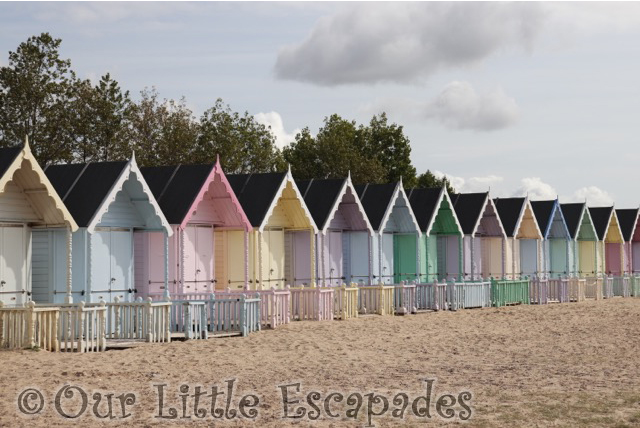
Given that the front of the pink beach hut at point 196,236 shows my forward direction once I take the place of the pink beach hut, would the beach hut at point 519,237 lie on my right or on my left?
on my left

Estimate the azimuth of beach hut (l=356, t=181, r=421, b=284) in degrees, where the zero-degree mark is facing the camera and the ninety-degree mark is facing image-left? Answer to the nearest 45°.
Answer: approximately 315°

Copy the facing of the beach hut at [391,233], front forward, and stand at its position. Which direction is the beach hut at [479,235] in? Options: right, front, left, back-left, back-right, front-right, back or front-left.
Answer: left

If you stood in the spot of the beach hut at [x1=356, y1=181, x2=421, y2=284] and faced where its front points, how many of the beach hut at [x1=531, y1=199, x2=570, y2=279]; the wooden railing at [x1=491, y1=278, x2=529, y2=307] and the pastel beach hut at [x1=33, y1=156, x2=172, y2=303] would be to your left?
2

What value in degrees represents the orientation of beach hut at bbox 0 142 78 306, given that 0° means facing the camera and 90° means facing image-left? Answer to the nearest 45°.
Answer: approximately 315°

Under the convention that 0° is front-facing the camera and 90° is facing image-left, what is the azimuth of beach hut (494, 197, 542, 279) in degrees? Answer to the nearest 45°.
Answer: approximately 315°

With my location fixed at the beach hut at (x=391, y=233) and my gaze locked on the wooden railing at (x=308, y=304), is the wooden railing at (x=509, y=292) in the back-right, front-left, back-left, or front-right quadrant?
back-left

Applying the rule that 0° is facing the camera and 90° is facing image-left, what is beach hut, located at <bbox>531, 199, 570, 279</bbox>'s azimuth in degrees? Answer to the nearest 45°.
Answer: approximately 315°

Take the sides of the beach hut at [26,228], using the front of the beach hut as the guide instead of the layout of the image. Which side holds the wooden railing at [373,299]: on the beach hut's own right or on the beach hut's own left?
on the beach hut's own left

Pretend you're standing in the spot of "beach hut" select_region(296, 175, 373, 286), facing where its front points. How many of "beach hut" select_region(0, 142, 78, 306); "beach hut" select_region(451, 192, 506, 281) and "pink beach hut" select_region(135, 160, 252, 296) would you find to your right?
2

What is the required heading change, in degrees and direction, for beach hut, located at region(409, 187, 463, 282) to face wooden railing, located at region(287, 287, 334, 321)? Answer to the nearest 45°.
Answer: approximately 45° to its right

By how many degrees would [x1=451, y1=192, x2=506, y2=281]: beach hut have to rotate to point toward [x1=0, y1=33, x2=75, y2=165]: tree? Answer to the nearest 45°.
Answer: approximately 135° to its right
